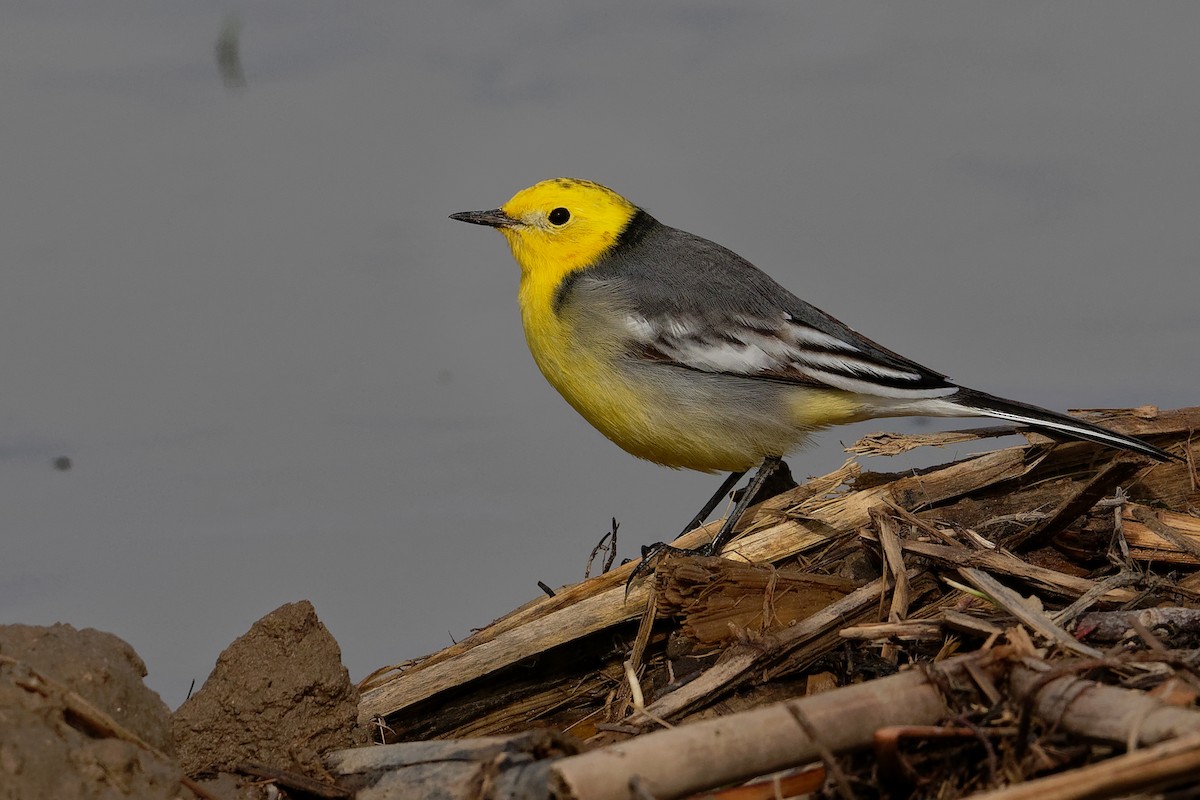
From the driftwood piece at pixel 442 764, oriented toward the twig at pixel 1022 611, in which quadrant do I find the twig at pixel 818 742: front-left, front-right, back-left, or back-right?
front-right

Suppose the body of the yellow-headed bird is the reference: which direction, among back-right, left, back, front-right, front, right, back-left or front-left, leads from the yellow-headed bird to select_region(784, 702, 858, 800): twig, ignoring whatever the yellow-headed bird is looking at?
left

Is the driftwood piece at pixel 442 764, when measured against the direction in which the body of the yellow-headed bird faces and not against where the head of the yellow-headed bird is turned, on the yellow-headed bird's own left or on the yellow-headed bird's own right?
on the yellow-headed bird's own left

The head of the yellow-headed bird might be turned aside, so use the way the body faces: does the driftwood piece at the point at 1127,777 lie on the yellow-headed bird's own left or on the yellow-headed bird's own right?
on the yellow-headed bird's own left

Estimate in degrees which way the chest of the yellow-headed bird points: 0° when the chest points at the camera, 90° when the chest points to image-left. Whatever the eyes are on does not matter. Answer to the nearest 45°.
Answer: approximately 90°

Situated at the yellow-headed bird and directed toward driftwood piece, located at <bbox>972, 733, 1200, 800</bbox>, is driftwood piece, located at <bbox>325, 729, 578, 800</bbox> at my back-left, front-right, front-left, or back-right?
front-right

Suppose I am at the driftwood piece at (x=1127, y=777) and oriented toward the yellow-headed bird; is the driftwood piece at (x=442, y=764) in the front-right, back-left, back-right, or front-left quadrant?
front-left

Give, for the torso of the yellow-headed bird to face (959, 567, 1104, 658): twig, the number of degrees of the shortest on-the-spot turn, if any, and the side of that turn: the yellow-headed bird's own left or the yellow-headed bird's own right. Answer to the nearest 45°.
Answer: approximately 135° to the yellow-headed bird's own left
